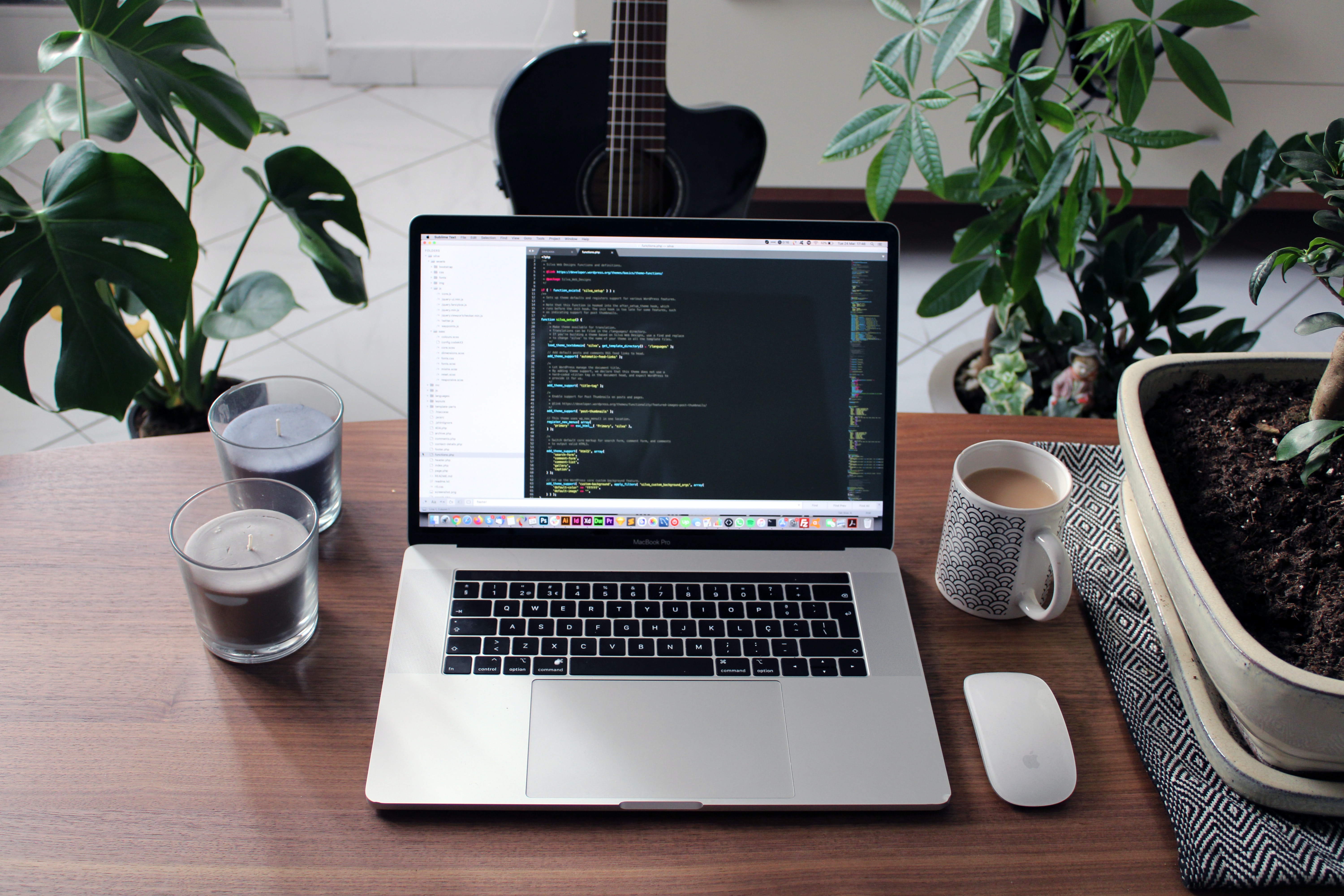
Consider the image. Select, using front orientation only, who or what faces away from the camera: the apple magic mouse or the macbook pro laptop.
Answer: the apple magic mouse

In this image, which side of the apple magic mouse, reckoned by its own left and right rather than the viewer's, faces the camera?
back

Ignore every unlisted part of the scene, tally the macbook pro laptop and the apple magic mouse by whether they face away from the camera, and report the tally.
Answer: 1

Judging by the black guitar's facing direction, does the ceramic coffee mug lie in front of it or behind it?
in front

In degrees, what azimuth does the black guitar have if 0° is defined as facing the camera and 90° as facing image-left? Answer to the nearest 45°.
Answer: approximately 0°

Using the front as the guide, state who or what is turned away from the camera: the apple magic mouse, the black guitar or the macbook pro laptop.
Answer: the apple magic mouse

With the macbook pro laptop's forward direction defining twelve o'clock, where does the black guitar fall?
The black guitar is roughly at 6 o'clock from the macbook pro laptop.

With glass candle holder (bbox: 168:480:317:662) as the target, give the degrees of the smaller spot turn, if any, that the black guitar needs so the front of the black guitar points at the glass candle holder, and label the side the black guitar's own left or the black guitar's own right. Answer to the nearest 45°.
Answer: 0° — it already faces it

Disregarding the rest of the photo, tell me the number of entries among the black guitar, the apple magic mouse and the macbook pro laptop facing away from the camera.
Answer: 1

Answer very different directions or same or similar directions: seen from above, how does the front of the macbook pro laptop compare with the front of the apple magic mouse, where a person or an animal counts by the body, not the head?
very different directions
